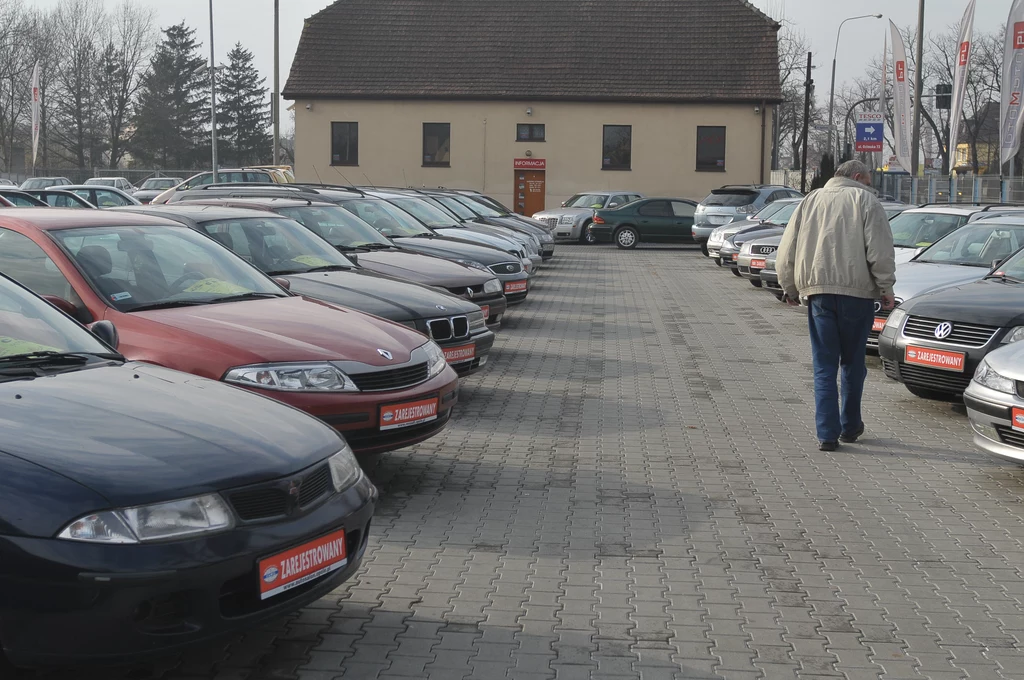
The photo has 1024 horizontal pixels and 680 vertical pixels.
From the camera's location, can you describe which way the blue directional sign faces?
facing the viewer

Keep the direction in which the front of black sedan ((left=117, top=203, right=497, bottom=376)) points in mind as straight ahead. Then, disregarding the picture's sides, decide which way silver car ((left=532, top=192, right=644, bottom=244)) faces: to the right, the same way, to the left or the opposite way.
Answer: to the right

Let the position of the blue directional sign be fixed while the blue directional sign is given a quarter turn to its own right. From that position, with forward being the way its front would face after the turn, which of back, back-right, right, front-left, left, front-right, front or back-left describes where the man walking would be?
left

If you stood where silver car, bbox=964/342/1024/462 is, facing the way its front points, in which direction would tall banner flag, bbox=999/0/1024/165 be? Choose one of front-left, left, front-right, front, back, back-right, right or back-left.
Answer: back-right

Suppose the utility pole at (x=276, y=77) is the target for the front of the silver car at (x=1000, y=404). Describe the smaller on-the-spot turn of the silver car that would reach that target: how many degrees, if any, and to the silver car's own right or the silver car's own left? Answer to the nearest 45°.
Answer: approximately 90° to the silver car's own right

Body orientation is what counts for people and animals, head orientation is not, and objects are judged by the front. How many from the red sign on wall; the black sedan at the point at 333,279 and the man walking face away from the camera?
1

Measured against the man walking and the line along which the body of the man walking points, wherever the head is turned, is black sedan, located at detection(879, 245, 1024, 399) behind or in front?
in front

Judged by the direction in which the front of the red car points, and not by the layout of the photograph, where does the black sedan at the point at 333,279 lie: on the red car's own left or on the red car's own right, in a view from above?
on the red car's own left

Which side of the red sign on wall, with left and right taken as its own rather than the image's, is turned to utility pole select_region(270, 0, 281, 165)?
right

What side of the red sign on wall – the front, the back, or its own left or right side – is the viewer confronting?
front

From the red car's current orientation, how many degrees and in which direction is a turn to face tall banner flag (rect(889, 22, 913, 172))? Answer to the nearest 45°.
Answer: approximately 90° to its left

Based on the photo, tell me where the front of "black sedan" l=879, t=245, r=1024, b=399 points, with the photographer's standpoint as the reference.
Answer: facing the viewer and to the left of the viewer

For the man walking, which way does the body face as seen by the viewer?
away from the camera

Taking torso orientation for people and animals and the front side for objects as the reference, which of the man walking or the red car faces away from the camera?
the man walking

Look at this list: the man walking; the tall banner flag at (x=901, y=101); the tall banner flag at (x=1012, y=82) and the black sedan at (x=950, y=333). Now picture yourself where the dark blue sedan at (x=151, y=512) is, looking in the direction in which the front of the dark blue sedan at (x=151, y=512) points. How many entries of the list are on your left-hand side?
4

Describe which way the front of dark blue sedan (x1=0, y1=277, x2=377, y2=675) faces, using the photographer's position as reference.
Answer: facing the viewer and to the right of the viewer

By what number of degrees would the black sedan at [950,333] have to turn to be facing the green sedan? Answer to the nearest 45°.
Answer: approximately 135° to its right
